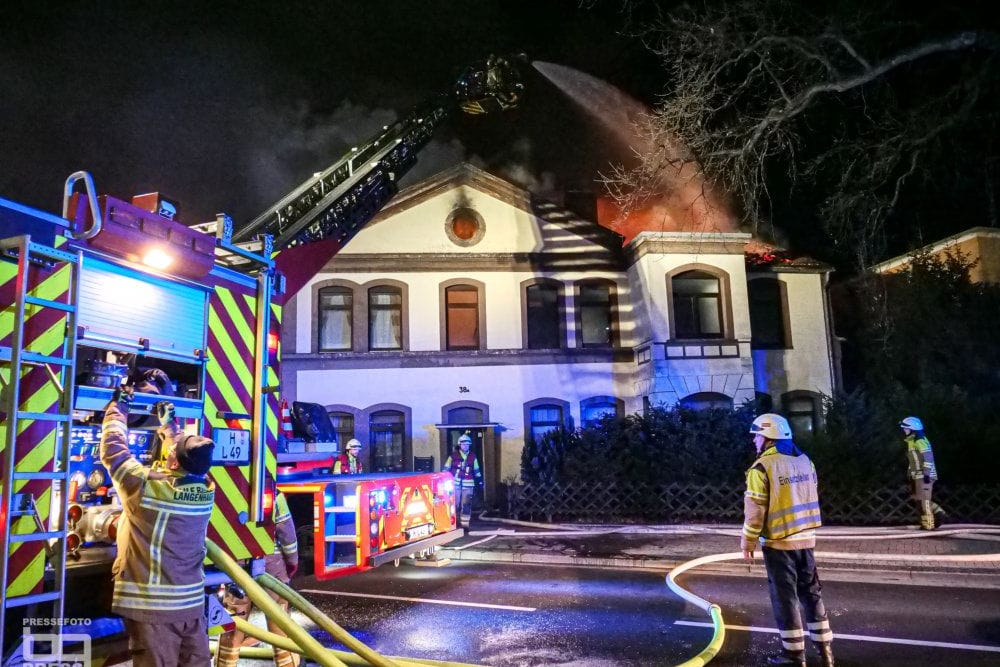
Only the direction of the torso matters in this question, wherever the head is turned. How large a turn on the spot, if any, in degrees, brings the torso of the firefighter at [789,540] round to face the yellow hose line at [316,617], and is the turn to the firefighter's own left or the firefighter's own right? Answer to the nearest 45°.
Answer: approximately 90° to the firefighter's own left

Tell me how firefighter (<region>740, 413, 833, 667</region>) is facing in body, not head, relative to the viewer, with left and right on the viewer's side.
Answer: facing away from the viewer and to the left of the viewer

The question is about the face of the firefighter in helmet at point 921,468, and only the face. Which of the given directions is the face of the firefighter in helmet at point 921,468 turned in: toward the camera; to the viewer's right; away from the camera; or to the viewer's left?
to the viewer's left

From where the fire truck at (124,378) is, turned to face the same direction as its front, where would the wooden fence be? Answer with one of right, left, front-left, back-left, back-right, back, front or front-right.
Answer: right

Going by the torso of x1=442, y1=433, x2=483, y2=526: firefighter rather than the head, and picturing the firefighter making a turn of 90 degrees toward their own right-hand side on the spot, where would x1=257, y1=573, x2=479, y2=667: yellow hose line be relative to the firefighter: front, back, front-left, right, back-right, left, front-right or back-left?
left

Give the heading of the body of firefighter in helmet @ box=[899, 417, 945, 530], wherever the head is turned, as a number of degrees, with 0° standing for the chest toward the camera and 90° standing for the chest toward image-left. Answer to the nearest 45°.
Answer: approximately 90°

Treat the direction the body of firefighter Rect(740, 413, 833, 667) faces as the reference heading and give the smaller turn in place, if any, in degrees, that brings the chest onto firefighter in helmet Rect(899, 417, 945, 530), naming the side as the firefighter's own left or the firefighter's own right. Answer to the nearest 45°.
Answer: approximately 45° to the firefighter's own right

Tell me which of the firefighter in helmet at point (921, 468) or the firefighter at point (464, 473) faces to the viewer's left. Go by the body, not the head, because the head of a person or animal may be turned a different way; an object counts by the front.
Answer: the firefighter in helmet

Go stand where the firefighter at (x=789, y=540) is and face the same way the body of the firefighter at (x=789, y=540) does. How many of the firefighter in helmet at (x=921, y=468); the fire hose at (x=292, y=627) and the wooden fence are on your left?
1

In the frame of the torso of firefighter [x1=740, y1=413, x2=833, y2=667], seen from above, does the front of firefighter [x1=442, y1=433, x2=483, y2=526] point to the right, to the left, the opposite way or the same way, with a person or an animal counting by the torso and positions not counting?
the opposite way

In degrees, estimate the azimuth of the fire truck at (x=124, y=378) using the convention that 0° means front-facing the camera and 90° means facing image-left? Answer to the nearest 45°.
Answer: approximately 135°

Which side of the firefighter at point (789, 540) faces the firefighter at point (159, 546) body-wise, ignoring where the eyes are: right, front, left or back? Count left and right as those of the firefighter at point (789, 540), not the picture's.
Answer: left

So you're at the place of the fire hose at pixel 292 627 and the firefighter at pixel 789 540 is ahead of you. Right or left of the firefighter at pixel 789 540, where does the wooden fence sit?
left

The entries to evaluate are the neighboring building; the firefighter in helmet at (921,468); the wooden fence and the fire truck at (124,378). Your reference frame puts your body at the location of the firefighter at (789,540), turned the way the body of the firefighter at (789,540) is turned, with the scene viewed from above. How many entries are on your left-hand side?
1

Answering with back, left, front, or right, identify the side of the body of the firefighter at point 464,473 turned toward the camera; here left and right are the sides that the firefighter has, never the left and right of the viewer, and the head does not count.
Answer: front

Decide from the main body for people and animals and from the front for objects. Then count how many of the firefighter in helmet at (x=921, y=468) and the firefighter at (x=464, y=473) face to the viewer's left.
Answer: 1

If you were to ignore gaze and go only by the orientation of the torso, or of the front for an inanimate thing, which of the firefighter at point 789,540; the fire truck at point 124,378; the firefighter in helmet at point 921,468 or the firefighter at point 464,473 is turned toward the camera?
the firefighter at point 464,473

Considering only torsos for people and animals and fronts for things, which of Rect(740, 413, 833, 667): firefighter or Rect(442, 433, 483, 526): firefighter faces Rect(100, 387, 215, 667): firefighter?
Rect(442, 433, 483, 526): firefighter
